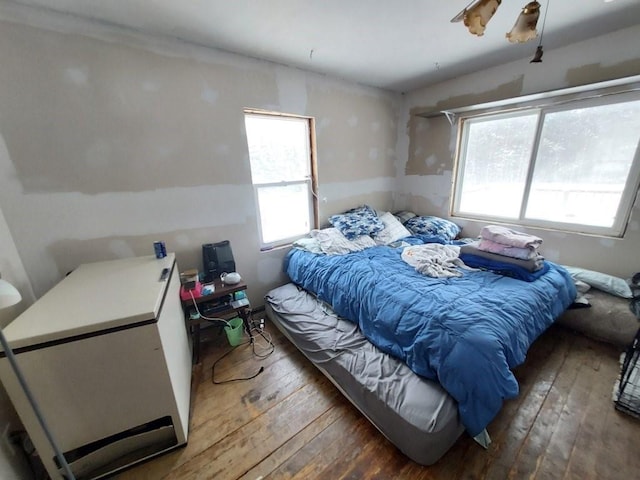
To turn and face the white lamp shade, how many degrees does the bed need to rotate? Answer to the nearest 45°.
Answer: approximately 90° to its right

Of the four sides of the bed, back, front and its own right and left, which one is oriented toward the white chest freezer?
right

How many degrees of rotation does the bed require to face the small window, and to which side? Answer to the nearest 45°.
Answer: approximately 180°

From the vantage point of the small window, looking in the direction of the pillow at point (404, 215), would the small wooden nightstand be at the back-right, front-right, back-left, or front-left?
back-right

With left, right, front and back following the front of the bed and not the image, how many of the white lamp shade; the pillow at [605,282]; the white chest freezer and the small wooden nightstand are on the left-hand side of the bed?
1

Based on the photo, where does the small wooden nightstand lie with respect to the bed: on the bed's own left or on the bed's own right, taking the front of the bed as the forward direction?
on the bed's own right

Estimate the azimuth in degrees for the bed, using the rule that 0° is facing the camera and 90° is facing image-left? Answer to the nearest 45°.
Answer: approximately 315°

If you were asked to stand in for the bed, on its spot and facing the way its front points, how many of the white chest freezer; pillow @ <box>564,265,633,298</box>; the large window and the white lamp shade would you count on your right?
2

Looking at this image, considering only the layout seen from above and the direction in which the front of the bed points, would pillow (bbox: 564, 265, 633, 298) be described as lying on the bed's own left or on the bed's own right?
on the bed's own left
